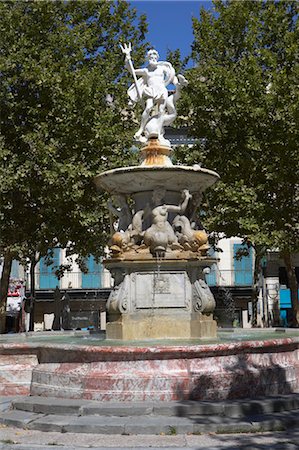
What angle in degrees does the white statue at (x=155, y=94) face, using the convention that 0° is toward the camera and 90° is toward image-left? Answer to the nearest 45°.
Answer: approximately 0°

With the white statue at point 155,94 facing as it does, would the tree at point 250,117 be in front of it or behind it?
behind

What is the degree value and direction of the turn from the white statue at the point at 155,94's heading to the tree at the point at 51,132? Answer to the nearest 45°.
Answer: approximately 135° to its right
